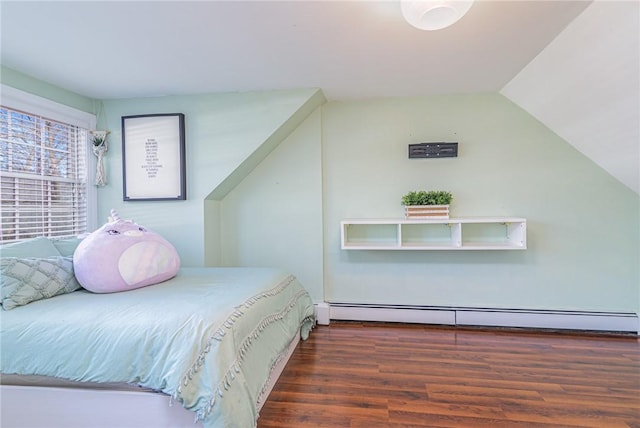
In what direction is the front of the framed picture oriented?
toward the camera

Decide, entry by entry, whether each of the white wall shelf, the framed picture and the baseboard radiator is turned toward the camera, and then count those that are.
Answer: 3

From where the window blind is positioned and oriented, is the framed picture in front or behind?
in front

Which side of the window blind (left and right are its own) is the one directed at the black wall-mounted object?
front

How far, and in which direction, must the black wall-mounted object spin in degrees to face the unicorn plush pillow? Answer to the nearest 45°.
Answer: approximately 45° to its right

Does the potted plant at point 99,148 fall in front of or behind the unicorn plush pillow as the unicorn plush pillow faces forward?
behind

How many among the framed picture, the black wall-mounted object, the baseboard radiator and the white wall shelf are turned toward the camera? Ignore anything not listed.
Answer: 4

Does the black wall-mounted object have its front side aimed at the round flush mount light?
yes

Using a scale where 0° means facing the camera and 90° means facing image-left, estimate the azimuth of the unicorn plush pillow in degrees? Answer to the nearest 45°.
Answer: approximately 315°

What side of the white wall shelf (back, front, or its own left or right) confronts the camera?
front

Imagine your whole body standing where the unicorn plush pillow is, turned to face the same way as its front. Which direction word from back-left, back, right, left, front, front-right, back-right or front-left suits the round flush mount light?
front

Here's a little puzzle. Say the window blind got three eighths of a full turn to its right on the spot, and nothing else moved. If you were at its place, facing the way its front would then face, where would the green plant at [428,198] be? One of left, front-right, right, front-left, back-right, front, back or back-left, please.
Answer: back-left

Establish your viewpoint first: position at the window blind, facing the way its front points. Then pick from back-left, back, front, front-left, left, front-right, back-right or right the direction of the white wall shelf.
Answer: front

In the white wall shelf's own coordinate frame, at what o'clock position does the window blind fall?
The window blind is roughly at 2 o'clock from the white wall shelf.

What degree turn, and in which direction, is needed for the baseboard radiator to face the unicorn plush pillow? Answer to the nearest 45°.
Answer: approximately 45° to its right

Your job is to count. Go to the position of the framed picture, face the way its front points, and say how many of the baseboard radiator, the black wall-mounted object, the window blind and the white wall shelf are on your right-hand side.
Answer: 1
